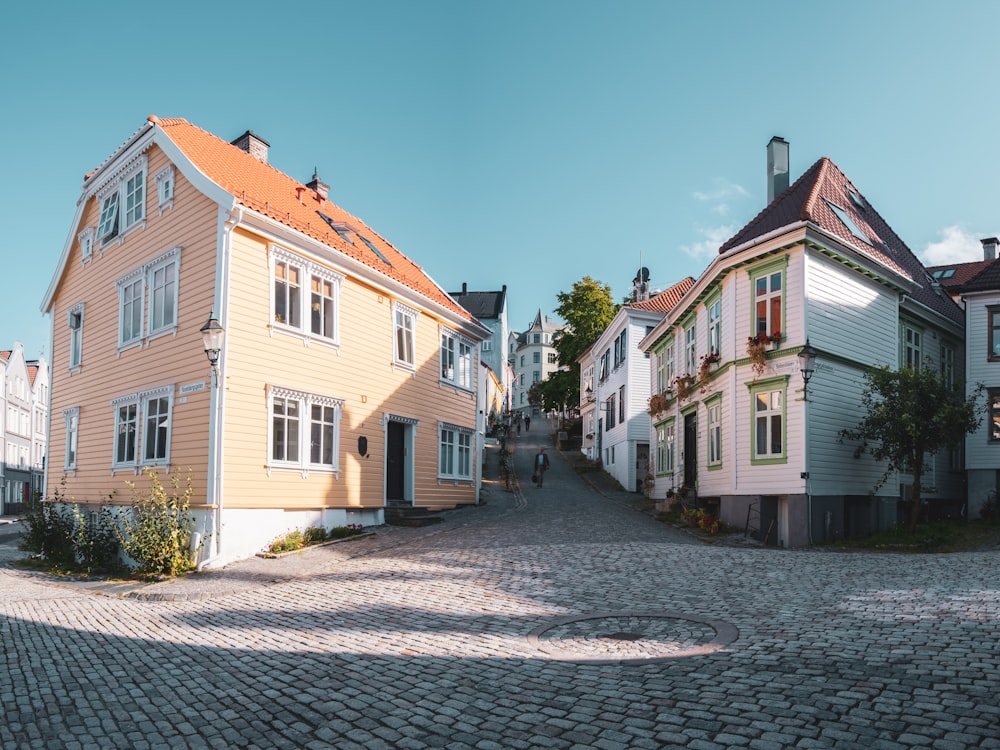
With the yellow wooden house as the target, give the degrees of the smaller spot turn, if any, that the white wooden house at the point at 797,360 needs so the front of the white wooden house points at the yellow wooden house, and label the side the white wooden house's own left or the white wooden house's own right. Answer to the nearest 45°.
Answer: approximately 45° to the white wooden house's own right

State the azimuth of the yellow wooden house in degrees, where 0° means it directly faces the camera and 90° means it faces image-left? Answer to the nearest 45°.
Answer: approximately 315°

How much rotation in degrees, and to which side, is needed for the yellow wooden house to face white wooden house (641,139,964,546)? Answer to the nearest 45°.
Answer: approximately 45° to its left

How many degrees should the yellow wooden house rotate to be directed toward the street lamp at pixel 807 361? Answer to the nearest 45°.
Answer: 0° — it already faces it

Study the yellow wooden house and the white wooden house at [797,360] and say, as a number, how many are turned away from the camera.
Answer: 0

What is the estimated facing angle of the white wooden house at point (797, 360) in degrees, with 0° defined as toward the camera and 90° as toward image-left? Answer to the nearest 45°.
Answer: approximately 45°
